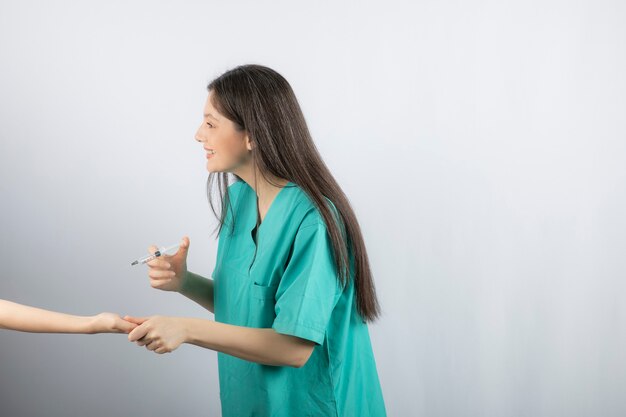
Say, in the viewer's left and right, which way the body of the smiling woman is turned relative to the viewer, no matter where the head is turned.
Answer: facing the viewer and to the left of the viewer

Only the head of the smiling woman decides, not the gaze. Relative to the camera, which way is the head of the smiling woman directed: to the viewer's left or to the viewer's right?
to the viewer's left
